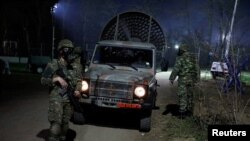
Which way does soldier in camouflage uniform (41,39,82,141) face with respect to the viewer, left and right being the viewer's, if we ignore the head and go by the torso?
facing the viewer and to the right of the viewer

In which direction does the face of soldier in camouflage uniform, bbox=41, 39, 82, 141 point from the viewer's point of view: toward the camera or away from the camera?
toward the camera

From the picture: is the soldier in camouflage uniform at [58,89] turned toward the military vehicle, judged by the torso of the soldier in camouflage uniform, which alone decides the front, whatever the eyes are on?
no

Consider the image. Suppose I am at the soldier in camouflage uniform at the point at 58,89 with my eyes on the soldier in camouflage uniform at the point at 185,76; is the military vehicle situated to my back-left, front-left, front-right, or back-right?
front-left

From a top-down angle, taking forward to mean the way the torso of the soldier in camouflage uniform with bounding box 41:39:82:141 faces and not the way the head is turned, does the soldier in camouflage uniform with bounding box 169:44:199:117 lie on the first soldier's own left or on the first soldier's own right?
on the first soldier's own left
